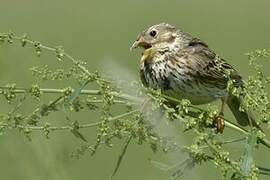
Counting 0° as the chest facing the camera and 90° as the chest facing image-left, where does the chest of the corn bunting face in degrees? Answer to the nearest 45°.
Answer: approximately 90°
